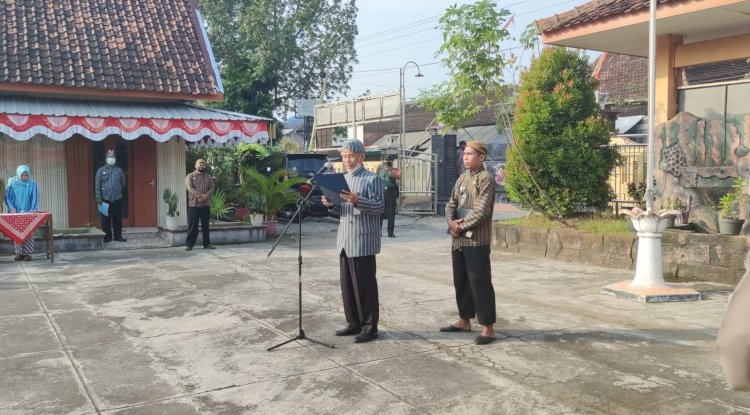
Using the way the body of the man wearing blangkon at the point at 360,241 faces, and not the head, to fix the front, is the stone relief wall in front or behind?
behind

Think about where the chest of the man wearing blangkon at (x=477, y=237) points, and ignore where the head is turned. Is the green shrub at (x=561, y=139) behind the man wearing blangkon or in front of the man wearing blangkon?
behind

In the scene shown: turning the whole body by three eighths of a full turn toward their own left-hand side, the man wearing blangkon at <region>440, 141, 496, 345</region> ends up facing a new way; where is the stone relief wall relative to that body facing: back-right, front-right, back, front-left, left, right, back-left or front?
front-left

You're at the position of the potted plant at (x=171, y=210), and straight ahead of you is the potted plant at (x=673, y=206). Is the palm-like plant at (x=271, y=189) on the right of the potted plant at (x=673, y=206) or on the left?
left

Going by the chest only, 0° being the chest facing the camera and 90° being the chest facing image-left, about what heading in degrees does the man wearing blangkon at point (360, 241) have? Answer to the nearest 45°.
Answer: approximately 45°

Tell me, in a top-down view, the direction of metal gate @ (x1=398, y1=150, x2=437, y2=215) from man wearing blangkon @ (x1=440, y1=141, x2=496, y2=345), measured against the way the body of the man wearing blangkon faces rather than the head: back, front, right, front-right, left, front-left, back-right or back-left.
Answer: back-right

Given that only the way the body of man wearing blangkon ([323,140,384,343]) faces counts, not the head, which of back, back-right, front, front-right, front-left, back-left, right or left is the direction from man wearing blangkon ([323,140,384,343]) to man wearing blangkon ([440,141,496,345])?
back-left

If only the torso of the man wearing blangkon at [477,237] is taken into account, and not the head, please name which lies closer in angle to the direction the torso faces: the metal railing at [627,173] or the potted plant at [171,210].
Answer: the potted plant
